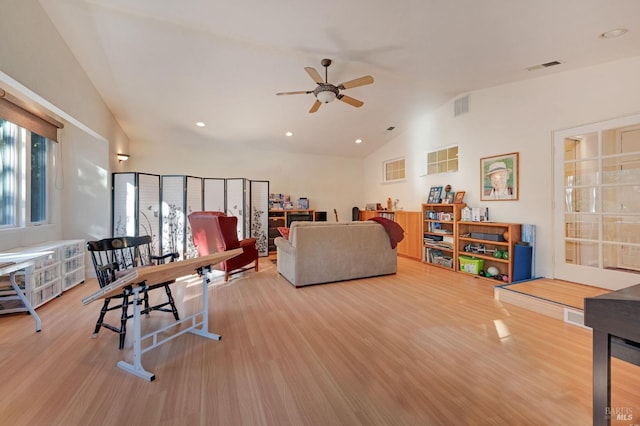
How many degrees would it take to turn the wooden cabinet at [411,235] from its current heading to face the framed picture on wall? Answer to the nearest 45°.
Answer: approximately 90° to its left

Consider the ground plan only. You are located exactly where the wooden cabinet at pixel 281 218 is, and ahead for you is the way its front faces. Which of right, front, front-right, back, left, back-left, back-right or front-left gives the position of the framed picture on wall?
front-left

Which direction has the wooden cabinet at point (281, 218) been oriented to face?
toward the camera

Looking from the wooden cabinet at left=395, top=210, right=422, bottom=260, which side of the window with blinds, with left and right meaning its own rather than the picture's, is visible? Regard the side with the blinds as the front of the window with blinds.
front

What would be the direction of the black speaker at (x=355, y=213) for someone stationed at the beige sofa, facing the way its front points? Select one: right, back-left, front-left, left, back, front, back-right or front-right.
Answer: front-right

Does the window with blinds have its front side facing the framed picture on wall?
yes

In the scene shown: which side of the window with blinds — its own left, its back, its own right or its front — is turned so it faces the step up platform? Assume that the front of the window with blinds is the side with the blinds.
front

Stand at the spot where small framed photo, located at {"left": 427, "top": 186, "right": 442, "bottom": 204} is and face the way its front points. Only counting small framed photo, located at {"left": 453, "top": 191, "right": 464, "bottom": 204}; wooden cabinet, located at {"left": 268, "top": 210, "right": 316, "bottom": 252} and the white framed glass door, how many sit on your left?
2

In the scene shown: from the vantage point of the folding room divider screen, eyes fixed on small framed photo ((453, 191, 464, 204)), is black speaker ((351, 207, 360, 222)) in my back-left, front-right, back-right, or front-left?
front-left

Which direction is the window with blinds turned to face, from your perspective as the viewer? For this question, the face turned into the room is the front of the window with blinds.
facing the viewer and to the right of the viewer

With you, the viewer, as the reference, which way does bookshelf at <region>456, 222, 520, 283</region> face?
facing the viewer and to the left of the viewer

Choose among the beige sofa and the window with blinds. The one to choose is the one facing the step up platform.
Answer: the window with blinds

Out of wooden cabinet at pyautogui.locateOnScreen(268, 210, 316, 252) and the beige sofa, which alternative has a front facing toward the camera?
the wooden cabinet

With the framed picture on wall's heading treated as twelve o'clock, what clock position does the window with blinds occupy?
The window with blinds is roughly at 12 o'clock from the framed picture on wall.

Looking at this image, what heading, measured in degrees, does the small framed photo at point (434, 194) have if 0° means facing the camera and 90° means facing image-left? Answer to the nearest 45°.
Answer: approximately 45°

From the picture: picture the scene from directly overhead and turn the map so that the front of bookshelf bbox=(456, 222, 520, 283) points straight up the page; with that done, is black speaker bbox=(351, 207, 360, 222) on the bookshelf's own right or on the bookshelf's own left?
on the bookshelf's own right

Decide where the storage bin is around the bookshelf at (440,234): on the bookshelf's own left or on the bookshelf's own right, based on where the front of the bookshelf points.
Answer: on the bookshelf's own left

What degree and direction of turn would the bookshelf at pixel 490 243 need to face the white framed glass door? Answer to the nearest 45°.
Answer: approximately 135° to its left
